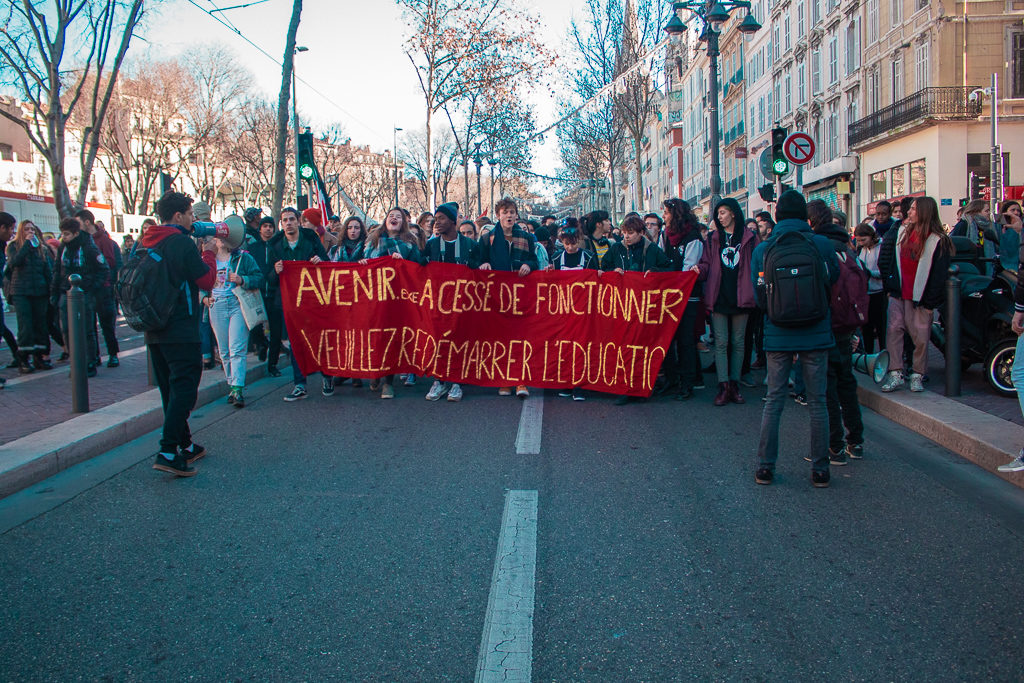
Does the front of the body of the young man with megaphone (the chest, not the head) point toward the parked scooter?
yes

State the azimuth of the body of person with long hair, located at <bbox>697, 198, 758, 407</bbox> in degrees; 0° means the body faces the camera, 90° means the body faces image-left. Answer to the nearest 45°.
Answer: approximately 0°

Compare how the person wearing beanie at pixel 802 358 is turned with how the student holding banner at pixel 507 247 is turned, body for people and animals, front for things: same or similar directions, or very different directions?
very different directions

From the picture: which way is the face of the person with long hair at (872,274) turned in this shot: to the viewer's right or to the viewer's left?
to the viewer's left

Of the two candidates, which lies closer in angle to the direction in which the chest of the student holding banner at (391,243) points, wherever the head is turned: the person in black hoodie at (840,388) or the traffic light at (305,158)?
the person in black hoodie

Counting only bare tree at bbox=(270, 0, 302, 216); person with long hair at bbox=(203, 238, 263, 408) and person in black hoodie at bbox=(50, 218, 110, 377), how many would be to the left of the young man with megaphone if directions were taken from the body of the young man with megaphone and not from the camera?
3

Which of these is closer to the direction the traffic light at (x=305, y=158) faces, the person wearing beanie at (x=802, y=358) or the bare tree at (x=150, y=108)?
the person wearing beanie
